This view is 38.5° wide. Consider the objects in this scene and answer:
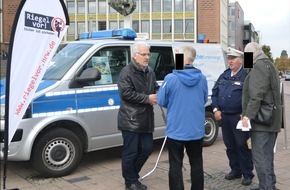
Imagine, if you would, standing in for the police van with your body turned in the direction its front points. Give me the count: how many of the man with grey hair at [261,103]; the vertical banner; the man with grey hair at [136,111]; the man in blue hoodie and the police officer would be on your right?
0

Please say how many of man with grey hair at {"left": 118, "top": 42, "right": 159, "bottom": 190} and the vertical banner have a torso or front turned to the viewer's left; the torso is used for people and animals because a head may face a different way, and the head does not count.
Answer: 0

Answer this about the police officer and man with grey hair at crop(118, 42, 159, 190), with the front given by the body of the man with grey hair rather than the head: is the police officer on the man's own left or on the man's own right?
on the man's own left

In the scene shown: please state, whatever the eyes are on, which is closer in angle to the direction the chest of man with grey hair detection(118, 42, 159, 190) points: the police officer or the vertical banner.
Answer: the police officer

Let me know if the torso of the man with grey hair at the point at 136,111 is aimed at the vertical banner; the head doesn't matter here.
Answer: no

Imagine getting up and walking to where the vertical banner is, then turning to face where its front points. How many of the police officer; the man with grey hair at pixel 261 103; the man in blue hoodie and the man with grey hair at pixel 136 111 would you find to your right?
0

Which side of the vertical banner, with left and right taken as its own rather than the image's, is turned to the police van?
back

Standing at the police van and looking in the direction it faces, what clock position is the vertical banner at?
The vertical banner is roughly at 11 o'clock from the police van.

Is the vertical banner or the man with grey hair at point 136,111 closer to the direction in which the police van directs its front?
the vertical banner

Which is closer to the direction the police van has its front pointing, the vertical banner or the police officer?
the vertical banner

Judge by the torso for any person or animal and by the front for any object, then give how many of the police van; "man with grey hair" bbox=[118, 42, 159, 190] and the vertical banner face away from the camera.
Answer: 0

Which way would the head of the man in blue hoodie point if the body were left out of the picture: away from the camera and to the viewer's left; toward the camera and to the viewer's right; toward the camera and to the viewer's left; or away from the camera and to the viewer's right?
away from the camera and to the viewer's left

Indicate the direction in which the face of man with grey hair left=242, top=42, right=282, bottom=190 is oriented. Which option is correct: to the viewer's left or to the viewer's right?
to the viewer's left

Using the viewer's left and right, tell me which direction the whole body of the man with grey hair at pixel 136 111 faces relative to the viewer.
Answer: facing the viewer and to the right of the viewer

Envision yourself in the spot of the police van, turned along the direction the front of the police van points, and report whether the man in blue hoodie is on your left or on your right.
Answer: on your left

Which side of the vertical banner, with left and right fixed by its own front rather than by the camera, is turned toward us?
front
